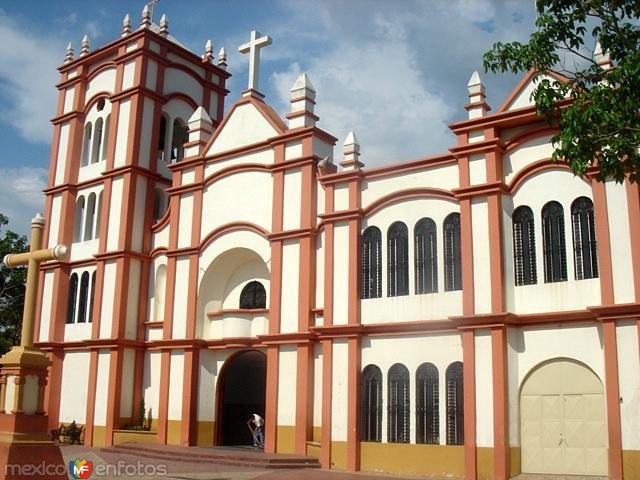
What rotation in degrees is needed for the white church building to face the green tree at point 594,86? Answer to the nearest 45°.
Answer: approximately 90° to its left

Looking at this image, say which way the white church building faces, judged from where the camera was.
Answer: facing the viewer and to the left of the viewer

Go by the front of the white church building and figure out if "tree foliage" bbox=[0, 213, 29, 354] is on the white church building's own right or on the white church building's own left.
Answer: on the white church building's own right

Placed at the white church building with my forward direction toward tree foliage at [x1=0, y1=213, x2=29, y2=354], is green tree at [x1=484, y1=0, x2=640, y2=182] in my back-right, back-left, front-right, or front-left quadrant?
back-left

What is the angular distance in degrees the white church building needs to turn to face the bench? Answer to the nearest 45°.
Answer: approximately 90° to its right
